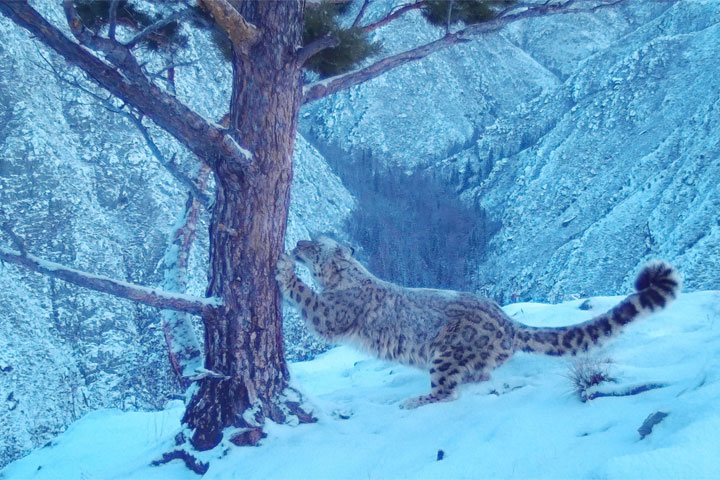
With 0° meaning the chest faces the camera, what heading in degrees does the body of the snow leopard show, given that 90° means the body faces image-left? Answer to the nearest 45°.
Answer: approximately 90°
